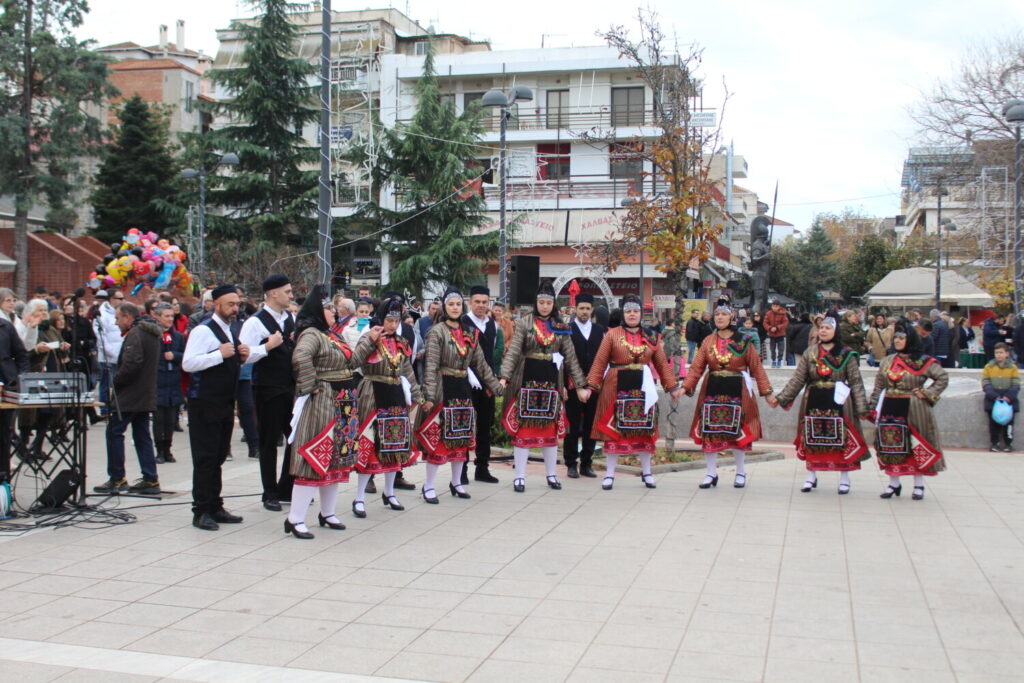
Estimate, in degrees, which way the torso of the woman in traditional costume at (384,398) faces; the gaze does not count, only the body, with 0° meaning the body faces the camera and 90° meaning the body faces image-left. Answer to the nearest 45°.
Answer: approximately 315°

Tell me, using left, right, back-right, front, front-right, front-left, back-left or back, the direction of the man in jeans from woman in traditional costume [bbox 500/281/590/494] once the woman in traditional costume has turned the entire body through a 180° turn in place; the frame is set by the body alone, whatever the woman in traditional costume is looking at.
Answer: left

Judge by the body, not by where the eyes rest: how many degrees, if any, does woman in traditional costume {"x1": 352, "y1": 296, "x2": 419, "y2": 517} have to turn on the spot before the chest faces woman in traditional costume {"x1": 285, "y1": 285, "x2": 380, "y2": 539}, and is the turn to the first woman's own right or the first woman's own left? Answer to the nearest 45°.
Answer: approximately 90° to the first woman's own right

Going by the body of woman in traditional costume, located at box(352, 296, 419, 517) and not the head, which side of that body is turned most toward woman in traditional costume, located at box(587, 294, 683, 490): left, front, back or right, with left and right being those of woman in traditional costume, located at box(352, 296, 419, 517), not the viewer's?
left

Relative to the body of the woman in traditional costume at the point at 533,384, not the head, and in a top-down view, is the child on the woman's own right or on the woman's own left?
on the woman's own left

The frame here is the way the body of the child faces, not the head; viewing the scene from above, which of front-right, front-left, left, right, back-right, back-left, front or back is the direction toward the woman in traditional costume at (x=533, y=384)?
front-right

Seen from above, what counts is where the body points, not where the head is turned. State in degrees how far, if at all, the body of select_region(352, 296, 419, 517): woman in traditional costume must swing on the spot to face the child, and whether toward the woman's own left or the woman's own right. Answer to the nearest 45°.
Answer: approximately 90° to the woman's own left

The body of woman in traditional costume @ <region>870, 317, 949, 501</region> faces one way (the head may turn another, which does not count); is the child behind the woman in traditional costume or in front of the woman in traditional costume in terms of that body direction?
behind
